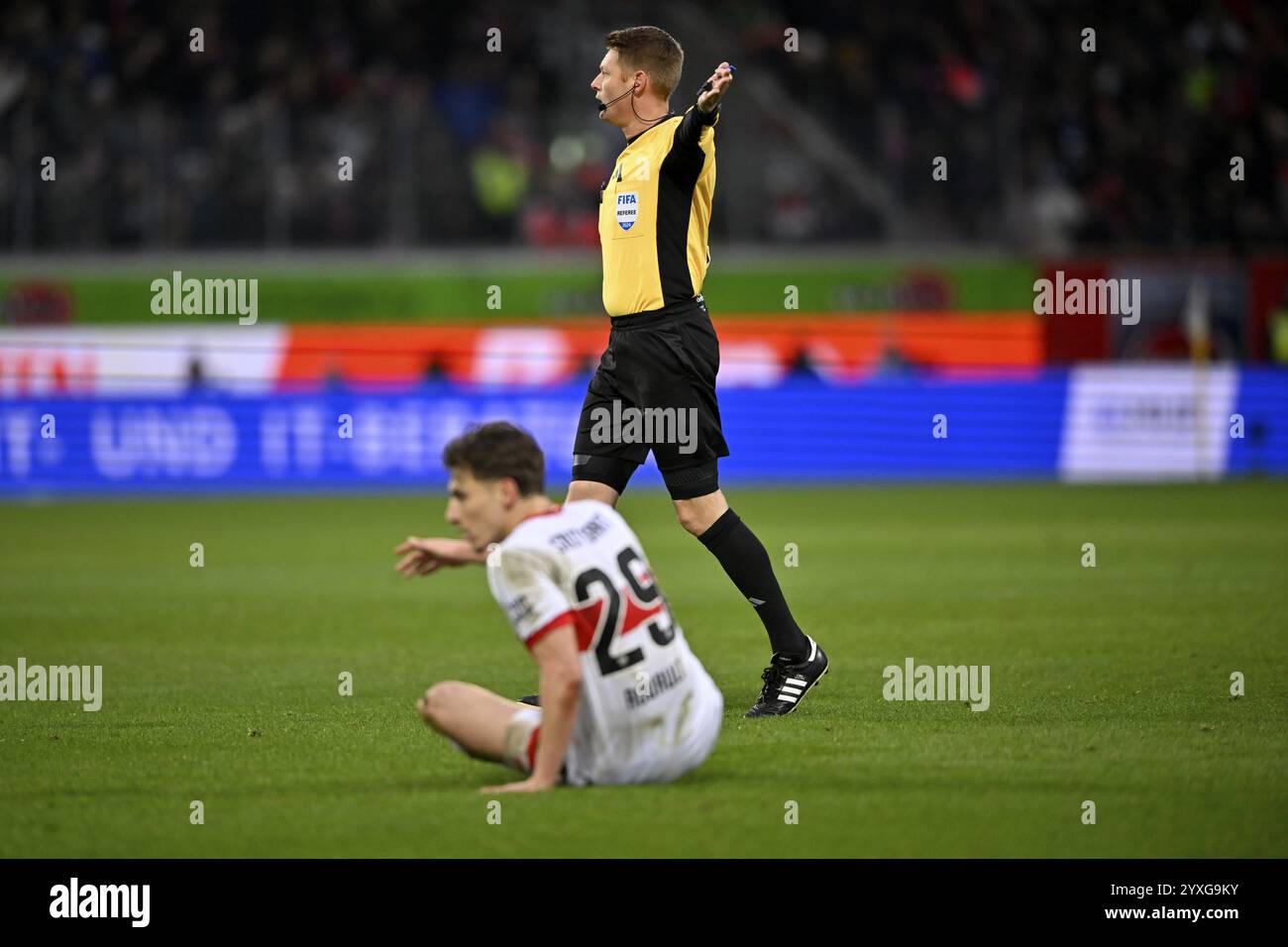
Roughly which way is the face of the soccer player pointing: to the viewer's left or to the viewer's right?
to the viewer's left

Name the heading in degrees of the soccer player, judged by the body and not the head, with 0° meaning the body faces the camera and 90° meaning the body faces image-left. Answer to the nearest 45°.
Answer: approximately 135°

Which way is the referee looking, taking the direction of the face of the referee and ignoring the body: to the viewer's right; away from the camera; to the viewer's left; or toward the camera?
to the viewer's left

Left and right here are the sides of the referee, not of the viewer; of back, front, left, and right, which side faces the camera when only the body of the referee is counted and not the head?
left
